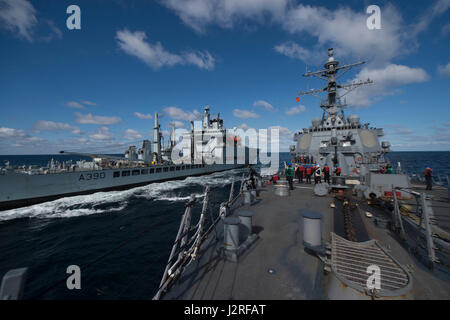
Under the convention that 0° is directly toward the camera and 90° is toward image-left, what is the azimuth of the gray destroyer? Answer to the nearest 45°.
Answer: approximately 0°

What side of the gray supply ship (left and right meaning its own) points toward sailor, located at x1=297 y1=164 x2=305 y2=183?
left

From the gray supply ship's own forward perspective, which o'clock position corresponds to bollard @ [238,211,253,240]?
The bollard is roughly at 10 o'clock from the gray supply ship.

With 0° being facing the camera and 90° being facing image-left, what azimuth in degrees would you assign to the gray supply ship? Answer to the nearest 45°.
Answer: approximately 45°

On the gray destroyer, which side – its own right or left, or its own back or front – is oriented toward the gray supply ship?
right

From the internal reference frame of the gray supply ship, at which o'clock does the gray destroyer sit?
The gray destroyer is roughly at 10 o'clock from the gray supply ship.
